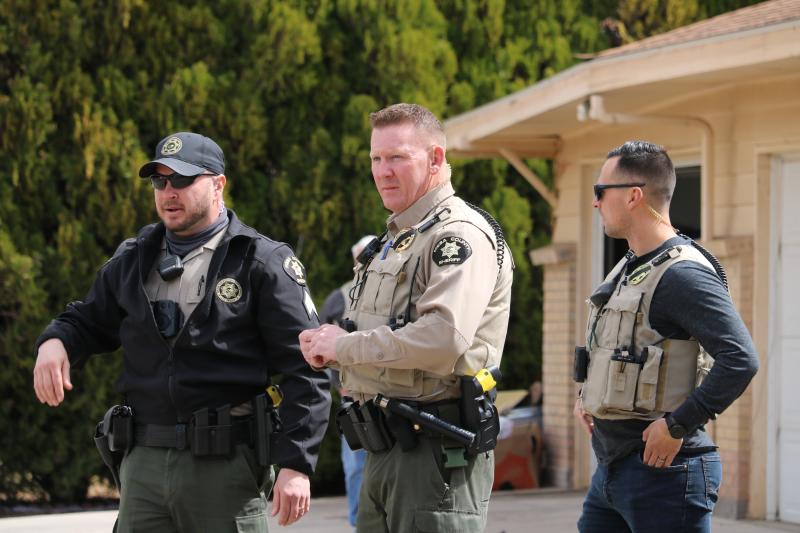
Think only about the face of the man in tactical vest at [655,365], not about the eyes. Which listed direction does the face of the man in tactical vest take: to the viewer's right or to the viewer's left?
to the viewer's left

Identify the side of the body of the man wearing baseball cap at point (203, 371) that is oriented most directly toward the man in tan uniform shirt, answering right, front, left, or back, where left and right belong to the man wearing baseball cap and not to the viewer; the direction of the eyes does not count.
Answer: left

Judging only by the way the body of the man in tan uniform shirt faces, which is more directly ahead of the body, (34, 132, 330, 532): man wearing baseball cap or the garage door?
the man wearing baseball cap

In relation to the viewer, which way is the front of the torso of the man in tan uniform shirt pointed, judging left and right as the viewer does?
facing the viewer and to the left of the viewer

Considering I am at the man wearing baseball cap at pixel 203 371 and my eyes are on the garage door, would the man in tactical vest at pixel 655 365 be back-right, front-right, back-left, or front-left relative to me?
front-right

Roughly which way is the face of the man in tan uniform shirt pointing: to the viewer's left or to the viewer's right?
to the viewer's left

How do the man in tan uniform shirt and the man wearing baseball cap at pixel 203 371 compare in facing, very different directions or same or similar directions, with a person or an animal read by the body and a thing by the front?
same or similar directions

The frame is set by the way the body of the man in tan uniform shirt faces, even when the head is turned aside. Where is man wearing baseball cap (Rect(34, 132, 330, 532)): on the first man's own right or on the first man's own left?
on the first man's own right

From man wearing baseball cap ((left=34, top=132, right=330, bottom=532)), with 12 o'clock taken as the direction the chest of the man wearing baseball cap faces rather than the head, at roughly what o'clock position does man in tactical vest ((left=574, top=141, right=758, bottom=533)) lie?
The man in tactical vest is roughly at 8 o'clock from the man wearing baseball cap.

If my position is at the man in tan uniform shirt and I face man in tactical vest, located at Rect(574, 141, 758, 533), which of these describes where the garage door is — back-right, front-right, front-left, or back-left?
front-left

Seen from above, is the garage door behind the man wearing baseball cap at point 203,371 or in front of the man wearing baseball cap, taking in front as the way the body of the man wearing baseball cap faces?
behind

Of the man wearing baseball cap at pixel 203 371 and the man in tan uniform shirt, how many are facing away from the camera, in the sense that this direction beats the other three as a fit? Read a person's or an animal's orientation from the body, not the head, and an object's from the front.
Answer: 0
